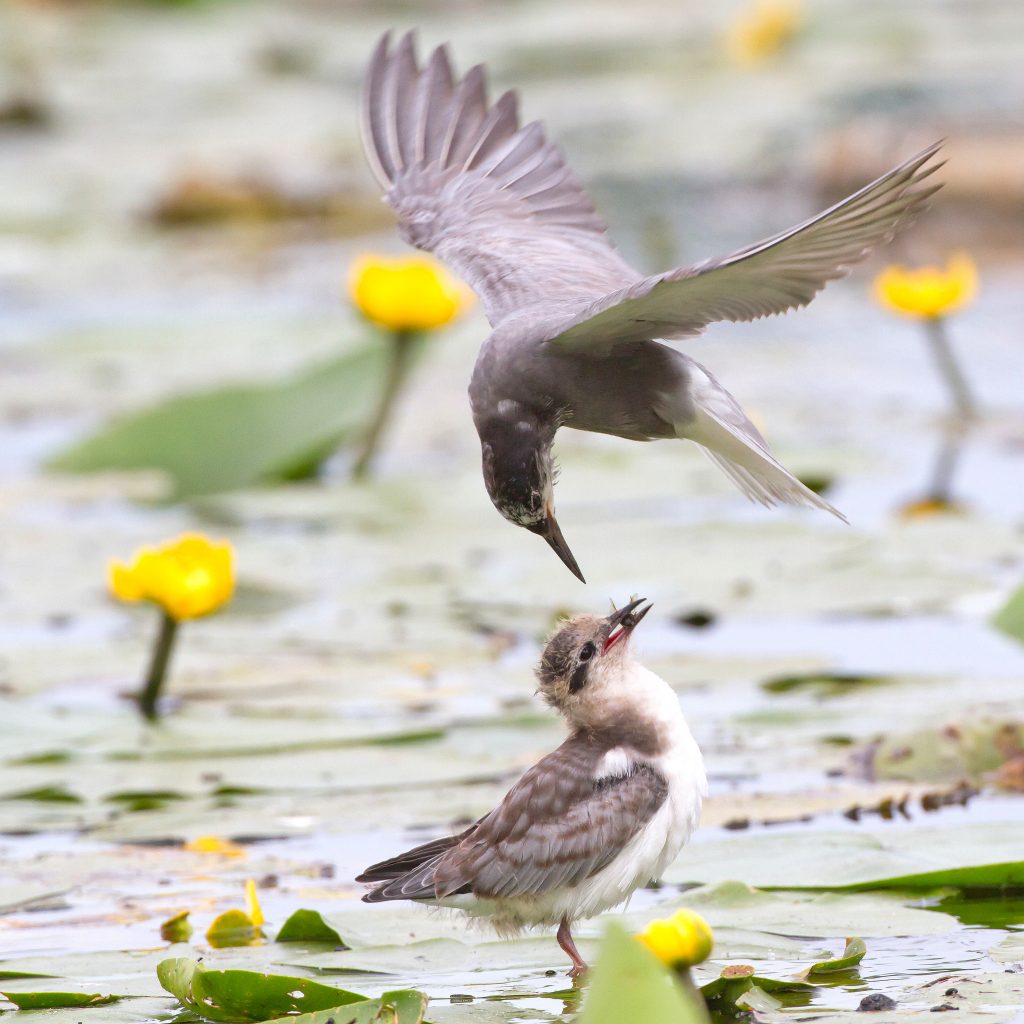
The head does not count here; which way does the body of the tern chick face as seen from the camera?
to the viewer's right

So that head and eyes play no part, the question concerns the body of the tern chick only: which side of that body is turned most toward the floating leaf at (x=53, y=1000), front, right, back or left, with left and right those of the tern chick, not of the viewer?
back

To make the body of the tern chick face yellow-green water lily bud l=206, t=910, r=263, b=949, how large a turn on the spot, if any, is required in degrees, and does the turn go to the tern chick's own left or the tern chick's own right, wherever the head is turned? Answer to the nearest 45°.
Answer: approximately 180°

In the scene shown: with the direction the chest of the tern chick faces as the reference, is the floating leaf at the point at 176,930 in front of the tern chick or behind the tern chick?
behind

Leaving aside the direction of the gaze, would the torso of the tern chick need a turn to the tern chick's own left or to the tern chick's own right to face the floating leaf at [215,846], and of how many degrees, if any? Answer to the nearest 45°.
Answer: approximately 135° to the tern chick's own left

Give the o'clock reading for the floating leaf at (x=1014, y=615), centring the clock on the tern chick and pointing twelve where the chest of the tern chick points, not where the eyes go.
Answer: The floating leaf is roughly at 10 o'clock from the tern chick.

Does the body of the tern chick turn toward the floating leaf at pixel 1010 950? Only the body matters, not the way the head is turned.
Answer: yes

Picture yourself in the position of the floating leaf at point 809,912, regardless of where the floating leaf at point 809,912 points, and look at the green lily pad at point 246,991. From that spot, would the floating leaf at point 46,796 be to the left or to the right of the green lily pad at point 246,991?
right
